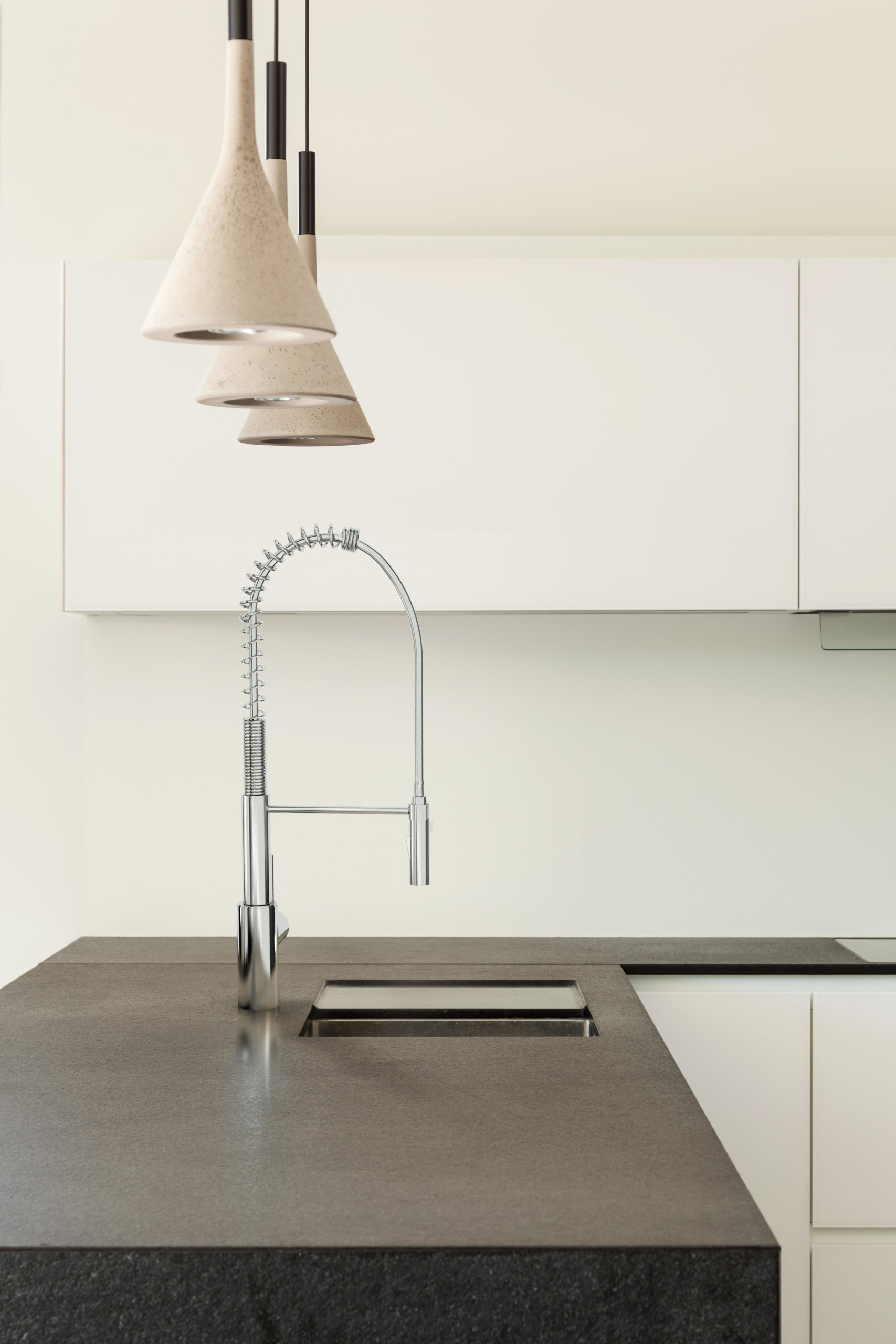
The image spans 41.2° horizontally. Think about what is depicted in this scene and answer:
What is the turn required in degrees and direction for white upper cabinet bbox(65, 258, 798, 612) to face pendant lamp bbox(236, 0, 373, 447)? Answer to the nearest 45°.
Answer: approximately 45° to its right

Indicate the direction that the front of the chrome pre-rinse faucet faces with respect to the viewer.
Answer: facing to the right of the viewer

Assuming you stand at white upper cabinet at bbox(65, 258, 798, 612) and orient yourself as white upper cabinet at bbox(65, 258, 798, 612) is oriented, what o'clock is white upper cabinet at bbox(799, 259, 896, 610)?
white upper cabinet at bbox(799, 259, 896, 610) is roughly at 9 o'clock from white upper cabinet at bbox(65, 258, 798, 612).

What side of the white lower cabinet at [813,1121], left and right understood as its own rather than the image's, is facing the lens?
front

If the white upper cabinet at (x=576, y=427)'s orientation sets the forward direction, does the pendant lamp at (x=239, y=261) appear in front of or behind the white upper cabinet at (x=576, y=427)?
in front

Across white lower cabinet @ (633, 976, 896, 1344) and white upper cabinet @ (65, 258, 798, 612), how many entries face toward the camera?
2

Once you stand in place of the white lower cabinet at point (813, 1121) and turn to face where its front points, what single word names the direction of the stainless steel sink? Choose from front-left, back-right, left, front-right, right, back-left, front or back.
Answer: front-right

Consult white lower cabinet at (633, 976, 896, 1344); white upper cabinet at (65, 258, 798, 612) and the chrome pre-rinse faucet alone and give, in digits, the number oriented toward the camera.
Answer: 2

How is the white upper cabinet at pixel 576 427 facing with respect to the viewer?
toward the camera

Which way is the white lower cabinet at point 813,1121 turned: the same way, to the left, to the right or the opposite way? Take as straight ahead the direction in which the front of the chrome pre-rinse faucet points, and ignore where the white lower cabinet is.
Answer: to the right
